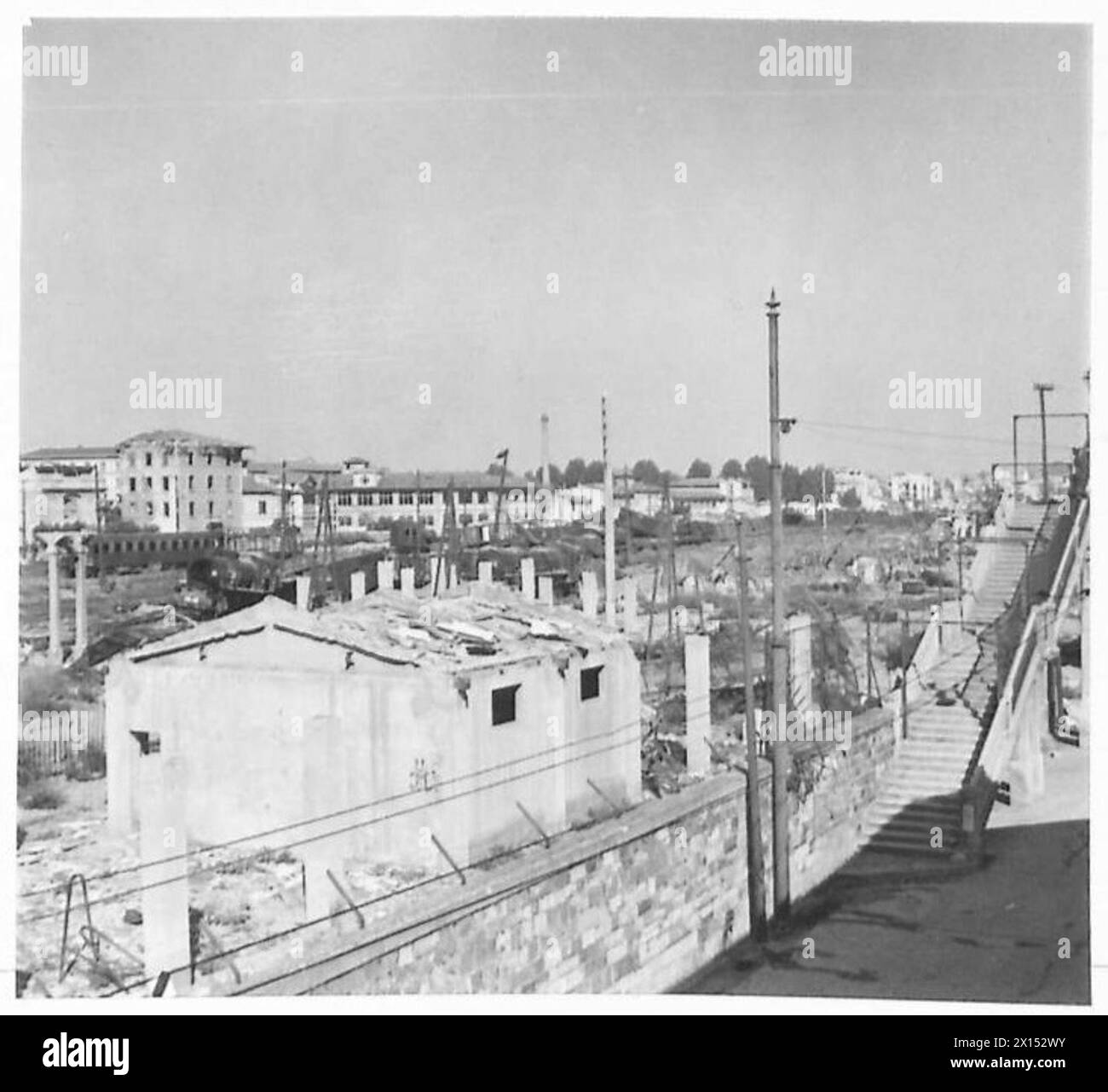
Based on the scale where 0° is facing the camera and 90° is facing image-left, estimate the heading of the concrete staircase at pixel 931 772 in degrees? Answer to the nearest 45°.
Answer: approximately 0°
